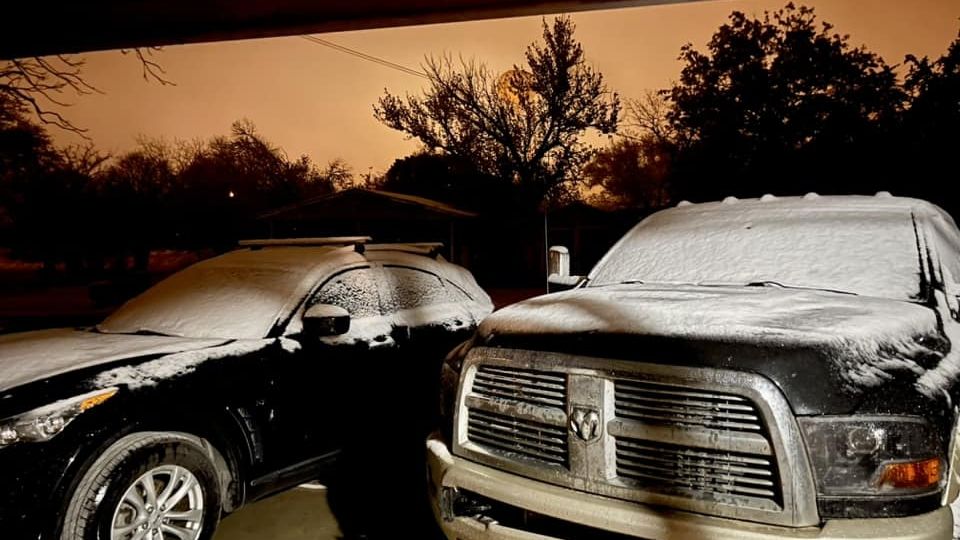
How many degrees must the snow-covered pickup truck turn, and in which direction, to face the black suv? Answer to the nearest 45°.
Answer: approximately 45° to its right

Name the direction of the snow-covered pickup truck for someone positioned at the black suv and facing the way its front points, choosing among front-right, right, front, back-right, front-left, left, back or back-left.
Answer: left

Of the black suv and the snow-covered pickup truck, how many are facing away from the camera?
0

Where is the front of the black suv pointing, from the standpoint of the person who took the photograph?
facing the viewer and to the left of the viewer
